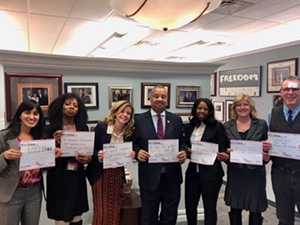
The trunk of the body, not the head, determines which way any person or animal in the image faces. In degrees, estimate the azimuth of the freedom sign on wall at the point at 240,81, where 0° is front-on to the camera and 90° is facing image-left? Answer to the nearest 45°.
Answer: approximately 45°

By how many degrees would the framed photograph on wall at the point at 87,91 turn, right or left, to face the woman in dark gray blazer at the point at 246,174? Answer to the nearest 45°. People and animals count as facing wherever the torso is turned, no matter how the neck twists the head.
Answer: approximately 45° to its left

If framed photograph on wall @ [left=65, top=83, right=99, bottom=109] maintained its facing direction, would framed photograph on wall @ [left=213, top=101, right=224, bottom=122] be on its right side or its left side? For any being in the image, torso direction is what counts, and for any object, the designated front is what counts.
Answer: on its left

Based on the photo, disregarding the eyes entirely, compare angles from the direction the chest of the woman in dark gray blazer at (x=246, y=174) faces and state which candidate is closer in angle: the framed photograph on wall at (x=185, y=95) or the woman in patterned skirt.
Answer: the woman in patterned skirt
